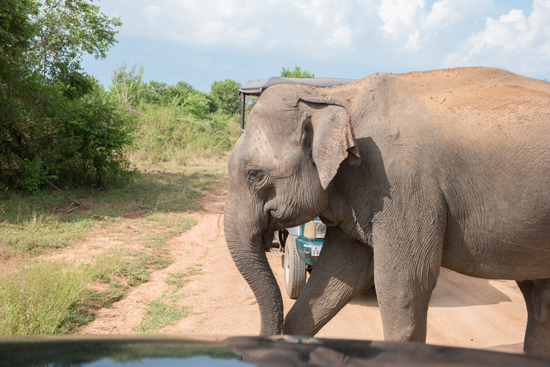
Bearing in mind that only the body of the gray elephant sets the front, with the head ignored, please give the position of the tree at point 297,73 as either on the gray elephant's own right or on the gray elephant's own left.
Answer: on the gray elephant's own right

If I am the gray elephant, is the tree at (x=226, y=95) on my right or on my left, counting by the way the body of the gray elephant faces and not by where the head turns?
on my right

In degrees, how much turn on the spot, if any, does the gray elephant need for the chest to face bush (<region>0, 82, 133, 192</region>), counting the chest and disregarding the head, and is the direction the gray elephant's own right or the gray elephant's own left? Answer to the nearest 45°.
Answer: approximately 45° to the gray elephant's own right

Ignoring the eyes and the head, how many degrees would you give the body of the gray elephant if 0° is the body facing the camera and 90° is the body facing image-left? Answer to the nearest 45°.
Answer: approximately 90°

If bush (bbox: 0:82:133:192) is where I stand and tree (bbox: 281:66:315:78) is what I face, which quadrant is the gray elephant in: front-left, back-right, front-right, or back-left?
back-right

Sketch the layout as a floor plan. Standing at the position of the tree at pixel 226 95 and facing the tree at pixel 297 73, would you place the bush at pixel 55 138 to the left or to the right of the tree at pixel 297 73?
right

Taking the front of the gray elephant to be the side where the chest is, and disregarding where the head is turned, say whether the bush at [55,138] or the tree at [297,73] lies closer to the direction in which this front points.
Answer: the bush
